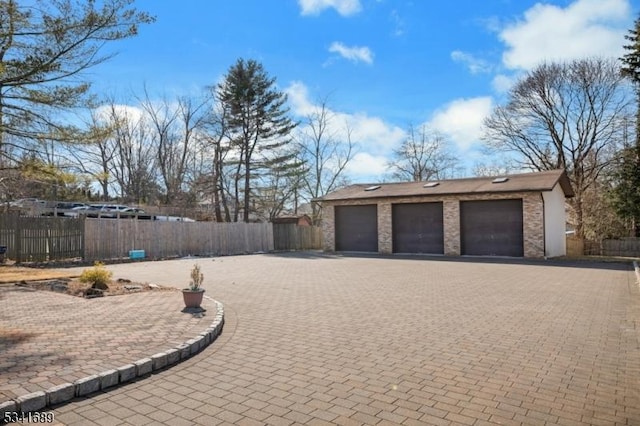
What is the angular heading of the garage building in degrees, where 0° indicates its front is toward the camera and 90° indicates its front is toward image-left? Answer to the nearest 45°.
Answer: approximately 0°

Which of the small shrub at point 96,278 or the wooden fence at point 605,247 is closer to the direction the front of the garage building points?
the small shrub

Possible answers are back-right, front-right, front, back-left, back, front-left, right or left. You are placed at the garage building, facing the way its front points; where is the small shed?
back-right

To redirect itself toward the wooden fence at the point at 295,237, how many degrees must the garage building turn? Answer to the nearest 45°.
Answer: approximately 135° to its right

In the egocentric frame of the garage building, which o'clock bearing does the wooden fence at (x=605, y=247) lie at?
The wooden fence is roughly at 8 o'clock from the garage building.

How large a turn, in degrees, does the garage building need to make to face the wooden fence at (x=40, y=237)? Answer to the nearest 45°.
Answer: approximately 45° to its right

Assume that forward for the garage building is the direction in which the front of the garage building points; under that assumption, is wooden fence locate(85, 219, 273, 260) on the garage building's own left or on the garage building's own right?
on the garage building's own right
